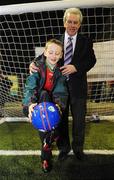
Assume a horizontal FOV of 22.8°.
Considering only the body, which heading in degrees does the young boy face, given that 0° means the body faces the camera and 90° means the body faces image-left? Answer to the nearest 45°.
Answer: approximately 0°

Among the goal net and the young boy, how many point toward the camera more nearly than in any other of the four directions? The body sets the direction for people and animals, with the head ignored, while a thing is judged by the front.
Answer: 2

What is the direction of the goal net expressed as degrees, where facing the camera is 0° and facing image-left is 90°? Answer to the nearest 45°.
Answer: approximately 0°

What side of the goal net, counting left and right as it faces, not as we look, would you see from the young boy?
front

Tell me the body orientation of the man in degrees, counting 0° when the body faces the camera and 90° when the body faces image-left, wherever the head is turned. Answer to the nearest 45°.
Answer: approximately 45°

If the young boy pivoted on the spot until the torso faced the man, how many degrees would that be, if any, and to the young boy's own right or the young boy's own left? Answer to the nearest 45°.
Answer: approximately 135° to the young boy's own left

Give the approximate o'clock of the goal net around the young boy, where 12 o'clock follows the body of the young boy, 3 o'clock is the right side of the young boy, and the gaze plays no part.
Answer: The goal net is roughly at 6 o'clock from the young boy.

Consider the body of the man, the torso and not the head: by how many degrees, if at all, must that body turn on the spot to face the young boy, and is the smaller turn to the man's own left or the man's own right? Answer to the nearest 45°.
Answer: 0° — they already face them

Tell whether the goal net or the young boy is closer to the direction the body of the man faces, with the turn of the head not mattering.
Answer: the young boy
